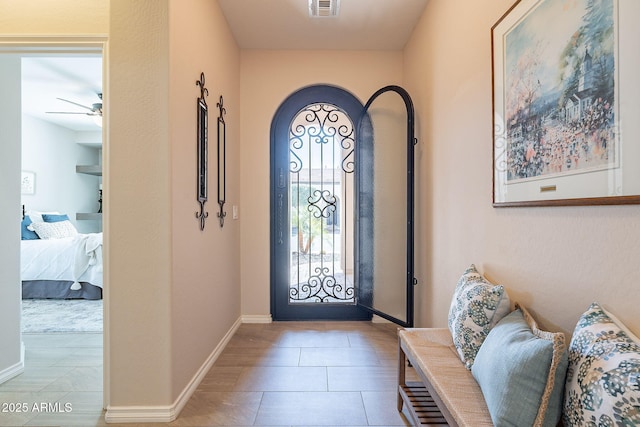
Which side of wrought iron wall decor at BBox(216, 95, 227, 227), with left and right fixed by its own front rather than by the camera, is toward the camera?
right

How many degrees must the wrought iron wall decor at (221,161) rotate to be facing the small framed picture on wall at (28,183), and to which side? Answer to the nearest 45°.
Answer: approximately 135° to its left

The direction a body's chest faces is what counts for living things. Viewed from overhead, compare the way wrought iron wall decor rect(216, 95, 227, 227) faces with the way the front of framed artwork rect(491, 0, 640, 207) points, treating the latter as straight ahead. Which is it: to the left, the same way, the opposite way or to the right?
the opposite way

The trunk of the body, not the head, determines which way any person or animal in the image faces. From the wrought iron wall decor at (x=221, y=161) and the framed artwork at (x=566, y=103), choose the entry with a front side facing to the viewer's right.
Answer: the wrought iron wall decor

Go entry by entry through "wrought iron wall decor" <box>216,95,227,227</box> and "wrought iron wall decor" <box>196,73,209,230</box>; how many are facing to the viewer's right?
2

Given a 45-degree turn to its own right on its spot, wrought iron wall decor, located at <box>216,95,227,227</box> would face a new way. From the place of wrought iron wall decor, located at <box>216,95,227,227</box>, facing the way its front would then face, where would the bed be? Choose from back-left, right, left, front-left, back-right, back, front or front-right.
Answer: back

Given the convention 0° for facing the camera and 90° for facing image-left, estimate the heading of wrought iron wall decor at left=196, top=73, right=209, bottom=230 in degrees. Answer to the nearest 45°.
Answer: approximately 270°

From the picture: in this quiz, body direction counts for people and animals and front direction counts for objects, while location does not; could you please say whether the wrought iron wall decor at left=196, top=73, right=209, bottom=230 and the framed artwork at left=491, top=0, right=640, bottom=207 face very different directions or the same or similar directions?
very different directions

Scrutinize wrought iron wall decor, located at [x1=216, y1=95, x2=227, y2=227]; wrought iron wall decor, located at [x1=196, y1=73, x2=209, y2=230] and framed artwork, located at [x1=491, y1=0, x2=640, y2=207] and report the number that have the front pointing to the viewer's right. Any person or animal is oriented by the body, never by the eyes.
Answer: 2

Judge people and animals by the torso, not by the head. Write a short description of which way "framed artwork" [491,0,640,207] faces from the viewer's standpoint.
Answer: facing the viewer and to the left of the viewer

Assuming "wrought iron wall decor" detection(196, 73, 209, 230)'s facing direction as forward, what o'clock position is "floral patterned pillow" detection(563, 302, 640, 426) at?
The floral patterned pillow is roughly at 2 o'clock from the wrought iron wall decor.

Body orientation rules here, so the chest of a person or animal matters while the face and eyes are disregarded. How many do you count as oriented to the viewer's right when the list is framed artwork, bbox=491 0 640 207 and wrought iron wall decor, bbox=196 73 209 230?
1
